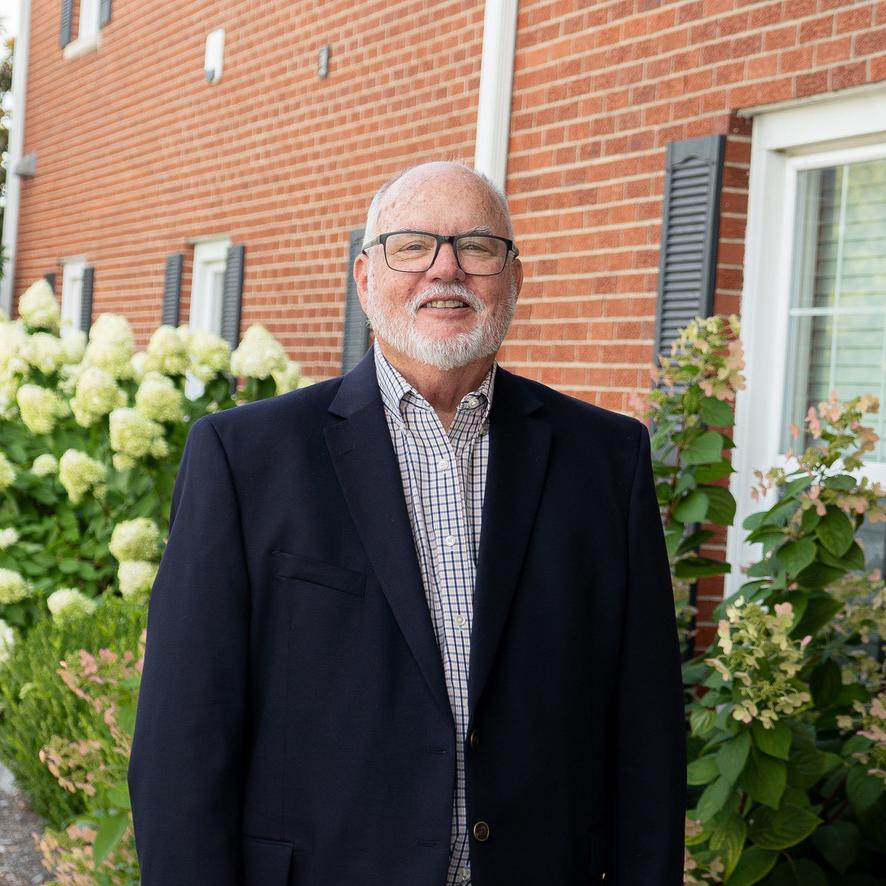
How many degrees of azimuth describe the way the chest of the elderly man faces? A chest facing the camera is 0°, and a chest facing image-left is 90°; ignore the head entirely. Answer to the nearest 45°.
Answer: approximately 0°

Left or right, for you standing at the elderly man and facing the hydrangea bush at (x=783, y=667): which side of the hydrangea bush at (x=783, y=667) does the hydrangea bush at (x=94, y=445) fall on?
left

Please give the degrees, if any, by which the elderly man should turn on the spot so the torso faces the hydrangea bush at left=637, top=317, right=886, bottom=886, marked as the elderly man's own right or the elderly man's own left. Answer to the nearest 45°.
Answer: approximately 135° to the elderly man's own left

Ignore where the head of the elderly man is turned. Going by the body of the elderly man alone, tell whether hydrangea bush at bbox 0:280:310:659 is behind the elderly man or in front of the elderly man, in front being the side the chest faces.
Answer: behind
